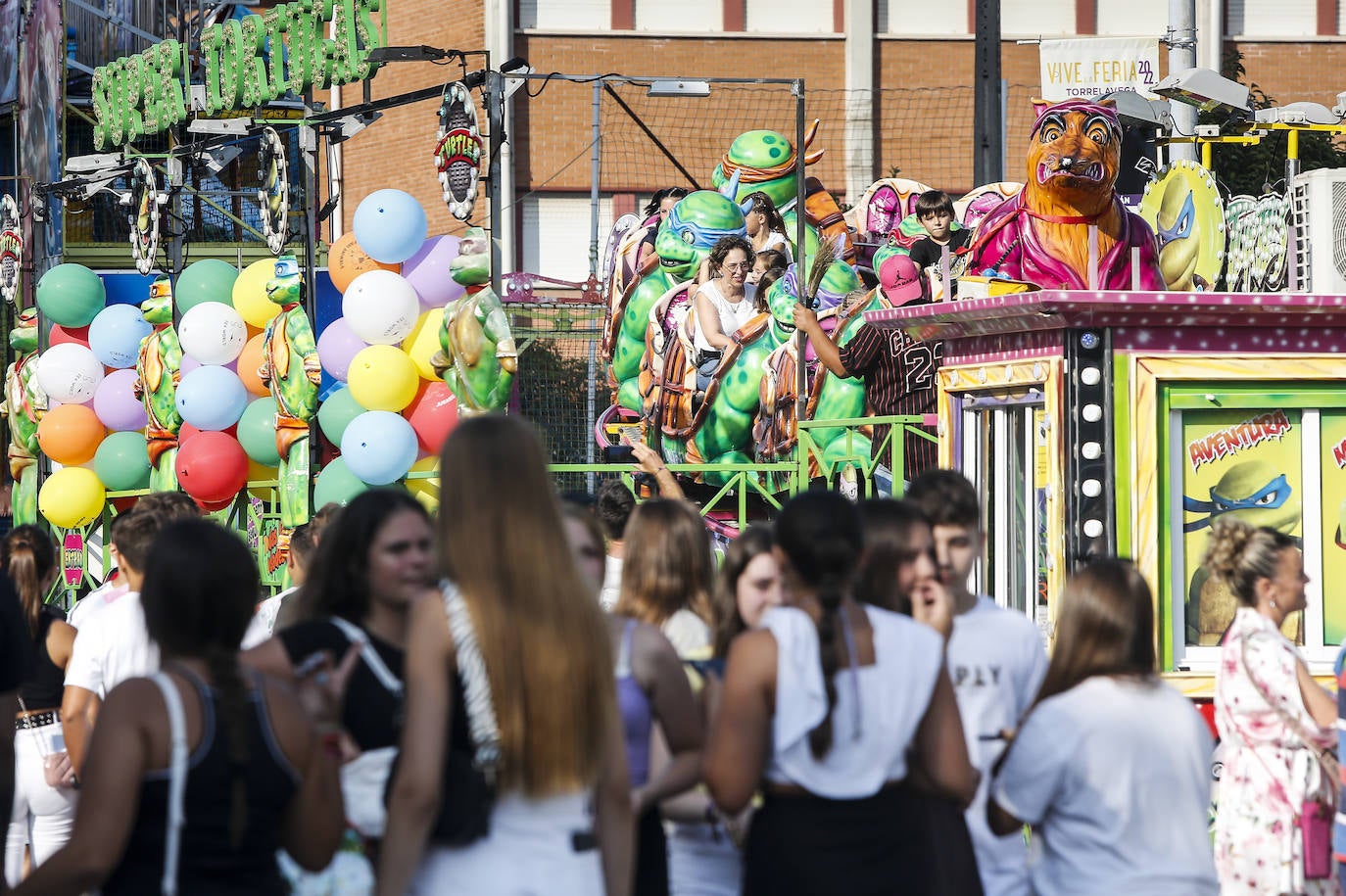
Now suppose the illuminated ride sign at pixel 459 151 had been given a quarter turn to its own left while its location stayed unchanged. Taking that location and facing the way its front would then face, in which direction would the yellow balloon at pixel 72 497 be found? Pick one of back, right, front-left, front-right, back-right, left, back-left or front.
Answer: back

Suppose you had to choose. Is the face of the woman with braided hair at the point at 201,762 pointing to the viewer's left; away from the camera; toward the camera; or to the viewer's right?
away from the camera

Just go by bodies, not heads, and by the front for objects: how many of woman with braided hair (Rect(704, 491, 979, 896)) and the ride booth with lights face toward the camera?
1

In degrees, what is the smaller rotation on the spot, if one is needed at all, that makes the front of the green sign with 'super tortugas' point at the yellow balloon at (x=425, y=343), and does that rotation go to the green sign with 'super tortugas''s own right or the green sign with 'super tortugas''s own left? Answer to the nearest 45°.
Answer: approximately 45° to the green sign with 'super tortugas''s own left

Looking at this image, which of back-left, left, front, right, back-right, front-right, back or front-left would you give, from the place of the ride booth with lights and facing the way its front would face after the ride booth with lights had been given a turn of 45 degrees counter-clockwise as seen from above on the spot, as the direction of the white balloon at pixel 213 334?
back

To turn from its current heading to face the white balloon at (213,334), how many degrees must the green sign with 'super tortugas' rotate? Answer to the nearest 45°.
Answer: approximately 45° to its left

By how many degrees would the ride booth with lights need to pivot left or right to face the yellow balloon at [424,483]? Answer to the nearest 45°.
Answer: approximately 135° to its right

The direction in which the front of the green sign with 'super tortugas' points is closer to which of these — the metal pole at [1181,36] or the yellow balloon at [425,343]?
the yellow balloon

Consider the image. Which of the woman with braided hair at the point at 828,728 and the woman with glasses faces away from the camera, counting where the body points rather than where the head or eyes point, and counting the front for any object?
the woman with braided hair

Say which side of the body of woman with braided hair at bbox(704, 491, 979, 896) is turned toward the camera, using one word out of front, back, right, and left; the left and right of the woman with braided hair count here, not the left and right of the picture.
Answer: back

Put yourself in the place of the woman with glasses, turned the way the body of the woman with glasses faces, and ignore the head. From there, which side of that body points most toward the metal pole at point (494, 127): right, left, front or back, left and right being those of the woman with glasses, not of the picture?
right

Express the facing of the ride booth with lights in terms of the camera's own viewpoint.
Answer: facing the viewer
